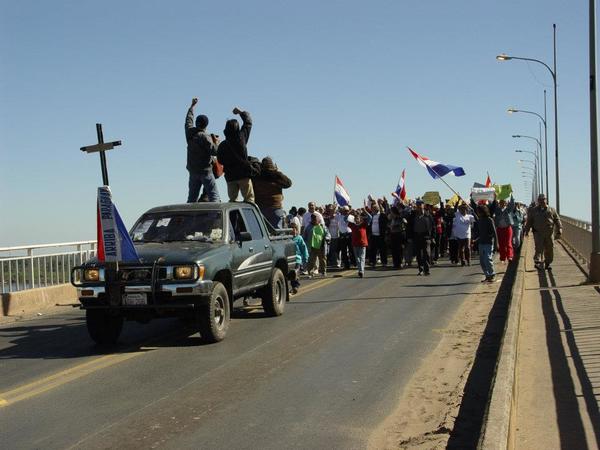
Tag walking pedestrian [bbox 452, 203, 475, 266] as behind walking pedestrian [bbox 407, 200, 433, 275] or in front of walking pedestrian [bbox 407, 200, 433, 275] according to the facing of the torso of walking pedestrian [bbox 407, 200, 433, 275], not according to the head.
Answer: behind

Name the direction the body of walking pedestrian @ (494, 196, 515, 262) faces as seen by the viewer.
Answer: toward the camera

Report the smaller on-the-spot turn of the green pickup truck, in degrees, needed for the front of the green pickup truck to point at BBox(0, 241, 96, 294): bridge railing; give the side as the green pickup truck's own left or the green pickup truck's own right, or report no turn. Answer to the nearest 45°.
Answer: approximately 90° to the green pickup truck's own right

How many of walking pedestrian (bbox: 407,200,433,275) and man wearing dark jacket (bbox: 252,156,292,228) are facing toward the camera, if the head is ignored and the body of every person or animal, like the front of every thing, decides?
1

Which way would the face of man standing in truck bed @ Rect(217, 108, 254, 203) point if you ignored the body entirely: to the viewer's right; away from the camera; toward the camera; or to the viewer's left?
away from the camera

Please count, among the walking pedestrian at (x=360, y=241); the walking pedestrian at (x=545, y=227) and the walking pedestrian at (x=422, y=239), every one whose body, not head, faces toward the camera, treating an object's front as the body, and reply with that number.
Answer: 3

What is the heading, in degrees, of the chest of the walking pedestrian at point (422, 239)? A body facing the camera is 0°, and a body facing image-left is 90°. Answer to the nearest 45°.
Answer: approximately 0°

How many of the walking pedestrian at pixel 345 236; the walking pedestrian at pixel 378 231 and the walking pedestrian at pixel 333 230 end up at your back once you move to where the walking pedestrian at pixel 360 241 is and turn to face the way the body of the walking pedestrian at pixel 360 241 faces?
3

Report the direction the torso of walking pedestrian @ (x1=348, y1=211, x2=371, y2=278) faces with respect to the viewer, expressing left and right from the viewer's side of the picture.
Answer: facing the viewer

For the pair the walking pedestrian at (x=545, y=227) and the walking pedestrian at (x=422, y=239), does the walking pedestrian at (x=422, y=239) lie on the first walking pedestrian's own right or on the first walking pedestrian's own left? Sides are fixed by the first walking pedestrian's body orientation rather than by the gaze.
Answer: on the first walking pedestrian's own right

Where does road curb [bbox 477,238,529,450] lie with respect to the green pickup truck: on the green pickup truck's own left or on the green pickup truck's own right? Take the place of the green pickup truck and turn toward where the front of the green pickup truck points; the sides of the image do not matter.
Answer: on the green pickup truck's own left

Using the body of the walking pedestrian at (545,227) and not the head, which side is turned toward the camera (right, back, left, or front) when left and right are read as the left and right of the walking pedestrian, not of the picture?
front

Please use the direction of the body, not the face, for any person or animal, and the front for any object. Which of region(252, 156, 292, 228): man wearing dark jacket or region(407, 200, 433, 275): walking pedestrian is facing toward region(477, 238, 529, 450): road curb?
the walking pedestrian

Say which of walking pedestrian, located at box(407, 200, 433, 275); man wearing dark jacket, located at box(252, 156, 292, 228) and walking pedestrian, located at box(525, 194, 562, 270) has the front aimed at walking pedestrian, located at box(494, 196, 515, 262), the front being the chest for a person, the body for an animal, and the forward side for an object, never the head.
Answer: the man wearing dark jacket

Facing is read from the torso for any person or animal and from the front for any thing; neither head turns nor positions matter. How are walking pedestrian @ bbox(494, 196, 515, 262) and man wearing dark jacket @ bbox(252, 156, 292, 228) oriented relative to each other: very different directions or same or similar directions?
very different directions

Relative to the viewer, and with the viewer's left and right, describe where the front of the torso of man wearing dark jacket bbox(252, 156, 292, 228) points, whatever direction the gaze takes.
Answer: facing away from the viewer and to the right of the viewer
